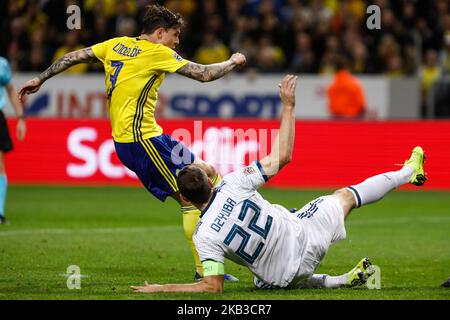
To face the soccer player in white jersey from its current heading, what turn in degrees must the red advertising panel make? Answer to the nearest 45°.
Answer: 0° — it already faces them

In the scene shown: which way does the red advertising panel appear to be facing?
toward the camera

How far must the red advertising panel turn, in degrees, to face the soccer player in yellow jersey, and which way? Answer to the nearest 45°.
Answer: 0° — it already faces them

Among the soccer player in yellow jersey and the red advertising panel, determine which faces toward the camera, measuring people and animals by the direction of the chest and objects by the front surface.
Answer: the red advertising panel

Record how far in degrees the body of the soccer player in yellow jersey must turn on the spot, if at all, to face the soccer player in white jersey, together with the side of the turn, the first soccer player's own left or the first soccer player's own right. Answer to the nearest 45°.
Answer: approximately 90° to the first soccer player's own right

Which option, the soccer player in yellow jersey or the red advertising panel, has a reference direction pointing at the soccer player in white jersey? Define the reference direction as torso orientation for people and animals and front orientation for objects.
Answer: the red advertising panel
